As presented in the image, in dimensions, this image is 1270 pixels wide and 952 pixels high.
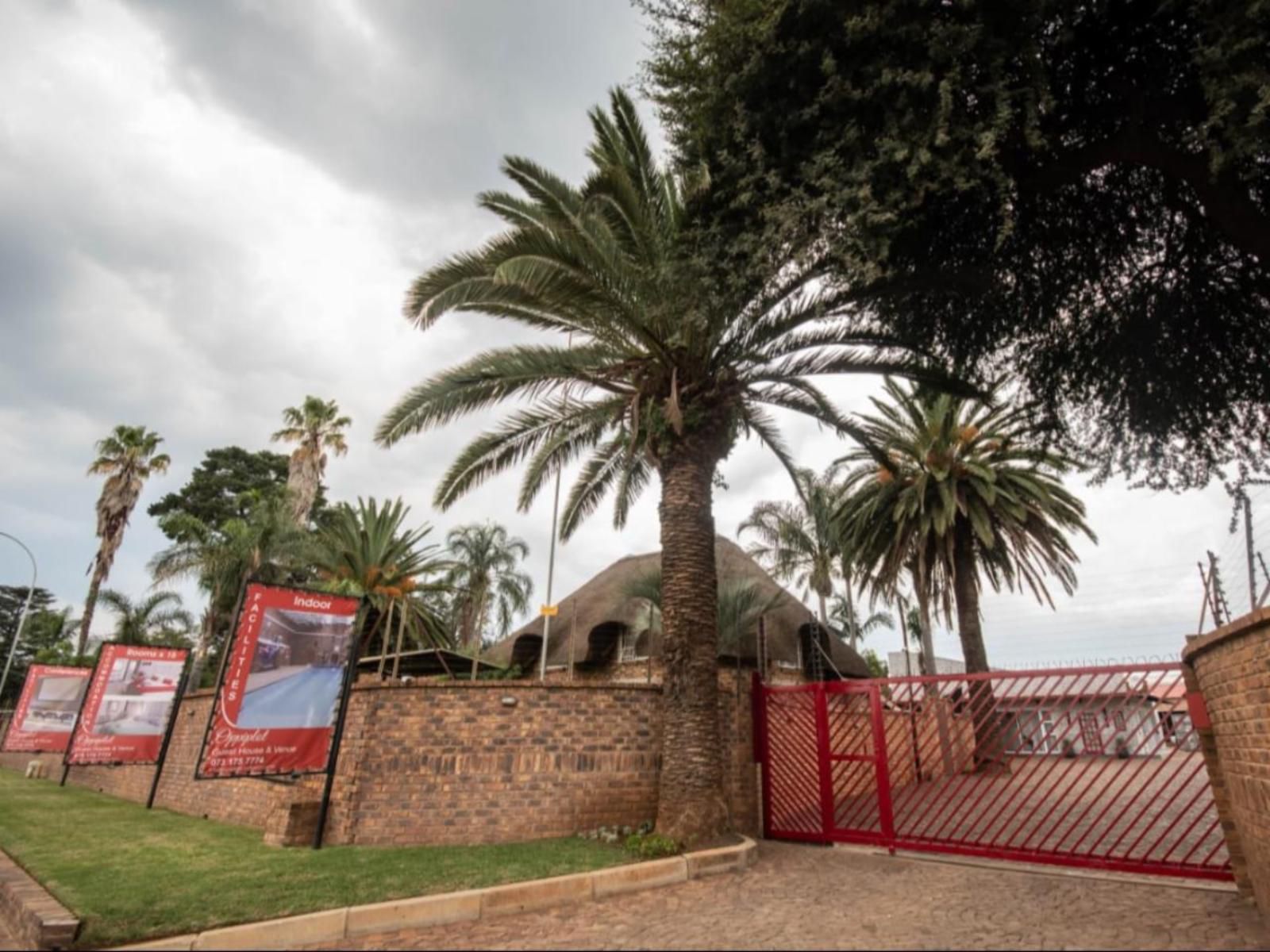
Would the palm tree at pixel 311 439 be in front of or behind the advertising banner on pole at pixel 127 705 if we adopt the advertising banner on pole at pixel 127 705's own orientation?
behind

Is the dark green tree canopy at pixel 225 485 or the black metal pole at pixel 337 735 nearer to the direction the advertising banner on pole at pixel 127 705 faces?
the black metal pole

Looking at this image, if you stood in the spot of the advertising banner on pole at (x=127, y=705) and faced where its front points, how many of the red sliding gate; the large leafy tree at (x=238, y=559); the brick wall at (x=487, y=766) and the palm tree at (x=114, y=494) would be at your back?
2

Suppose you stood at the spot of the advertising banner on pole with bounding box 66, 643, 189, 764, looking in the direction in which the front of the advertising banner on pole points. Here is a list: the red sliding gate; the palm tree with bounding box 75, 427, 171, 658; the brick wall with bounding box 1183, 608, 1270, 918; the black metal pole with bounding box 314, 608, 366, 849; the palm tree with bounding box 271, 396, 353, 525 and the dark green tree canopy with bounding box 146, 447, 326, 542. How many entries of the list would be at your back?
3

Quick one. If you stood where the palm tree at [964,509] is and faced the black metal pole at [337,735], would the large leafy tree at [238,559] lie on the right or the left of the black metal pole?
right

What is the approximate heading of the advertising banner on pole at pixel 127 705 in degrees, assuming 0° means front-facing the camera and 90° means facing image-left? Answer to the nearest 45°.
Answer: approximately 0°

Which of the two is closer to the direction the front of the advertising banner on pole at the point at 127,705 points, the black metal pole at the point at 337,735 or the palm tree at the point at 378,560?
the black metal pole

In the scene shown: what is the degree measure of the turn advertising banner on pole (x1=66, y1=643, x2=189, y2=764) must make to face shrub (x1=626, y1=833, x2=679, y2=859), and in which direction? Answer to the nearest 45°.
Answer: approximately 45° to its left

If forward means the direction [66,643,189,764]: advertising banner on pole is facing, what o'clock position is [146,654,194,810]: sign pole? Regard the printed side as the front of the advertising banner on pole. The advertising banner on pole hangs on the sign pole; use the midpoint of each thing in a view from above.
The sign pole is roughly at 10 o'clock from the advertising banner on pole.

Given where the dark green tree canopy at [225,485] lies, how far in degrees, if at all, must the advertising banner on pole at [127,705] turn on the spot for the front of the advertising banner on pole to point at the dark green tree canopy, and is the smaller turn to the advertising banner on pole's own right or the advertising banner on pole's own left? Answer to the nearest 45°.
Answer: approximately 180°

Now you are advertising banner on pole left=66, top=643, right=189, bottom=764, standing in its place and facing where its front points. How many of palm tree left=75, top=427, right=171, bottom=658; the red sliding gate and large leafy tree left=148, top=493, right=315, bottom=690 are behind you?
2

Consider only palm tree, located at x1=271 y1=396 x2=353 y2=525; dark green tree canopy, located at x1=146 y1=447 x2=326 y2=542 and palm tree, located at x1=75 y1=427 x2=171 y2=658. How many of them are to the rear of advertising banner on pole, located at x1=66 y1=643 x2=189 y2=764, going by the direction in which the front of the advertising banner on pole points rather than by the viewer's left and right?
3

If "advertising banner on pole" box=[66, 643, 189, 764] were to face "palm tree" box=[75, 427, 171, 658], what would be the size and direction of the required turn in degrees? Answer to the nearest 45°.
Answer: approximately 180°

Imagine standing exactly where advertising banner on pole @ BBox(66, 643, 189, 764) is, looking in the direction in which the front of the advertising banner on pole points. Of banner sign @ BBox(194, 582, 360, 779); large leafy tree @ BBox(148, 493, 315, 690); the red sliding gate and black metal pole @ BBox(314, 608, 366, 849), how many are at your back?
1

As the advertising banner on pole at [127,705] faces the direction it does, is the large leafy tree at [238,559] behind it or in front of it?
behind
